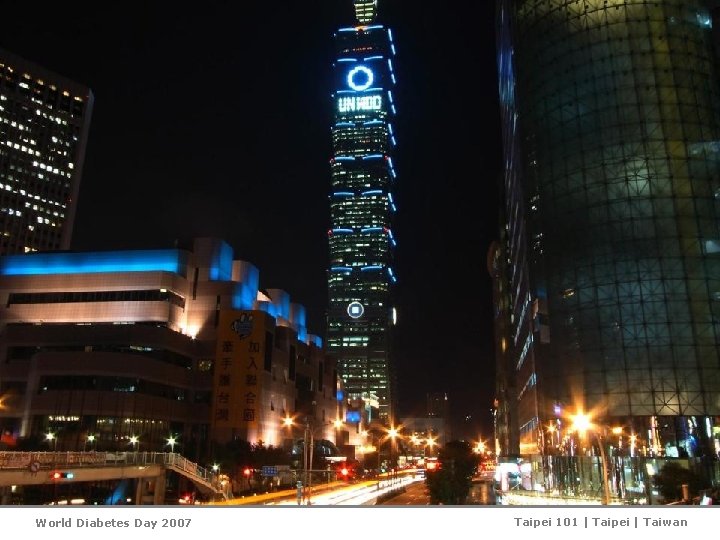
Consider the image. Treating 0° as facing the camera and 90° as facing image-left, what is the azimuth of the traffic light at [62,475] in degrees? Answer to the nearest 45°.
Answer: approximately 0°
